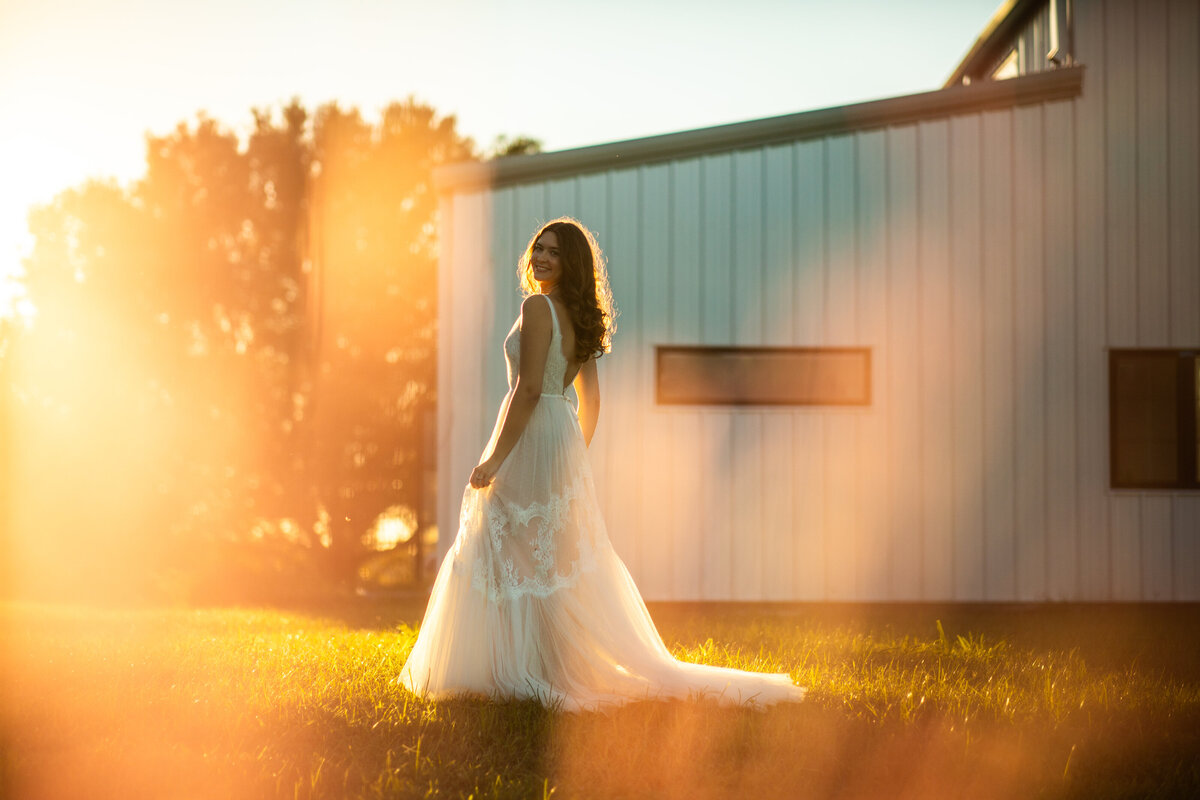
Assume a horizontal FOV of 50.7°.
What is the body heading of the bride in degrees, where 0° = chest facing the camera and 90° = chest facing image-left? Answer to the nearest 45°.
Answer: approximately 135°

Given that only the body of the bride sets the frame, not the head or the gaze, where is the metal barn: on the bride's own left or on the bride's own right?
on the bride's own right
